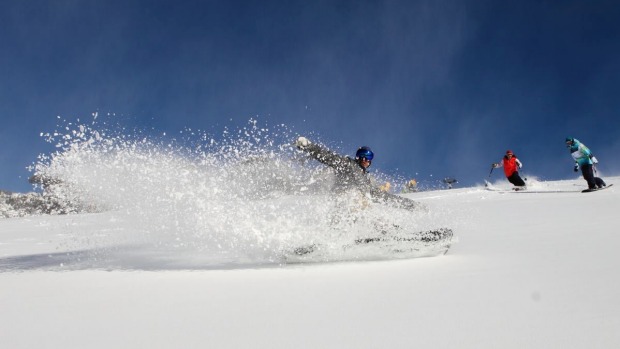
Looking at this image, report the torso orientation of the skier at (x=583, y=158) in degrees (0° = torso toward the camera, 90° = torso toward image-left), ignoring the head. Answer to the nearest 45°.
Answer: approximately 45°

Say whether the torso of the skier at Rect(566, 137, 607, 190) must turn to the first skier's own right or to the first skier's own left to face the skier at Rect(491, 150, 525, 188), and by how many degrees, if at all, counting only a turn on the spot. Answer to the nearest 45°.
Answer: approximately 90° to the first skier's own right

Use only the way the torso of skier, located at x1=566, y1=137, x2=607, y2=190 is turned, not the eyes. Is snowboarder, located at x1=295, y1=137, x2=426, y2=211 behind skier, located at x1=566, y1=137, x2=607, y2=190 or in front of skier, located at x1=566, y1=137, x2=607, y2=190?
in front
